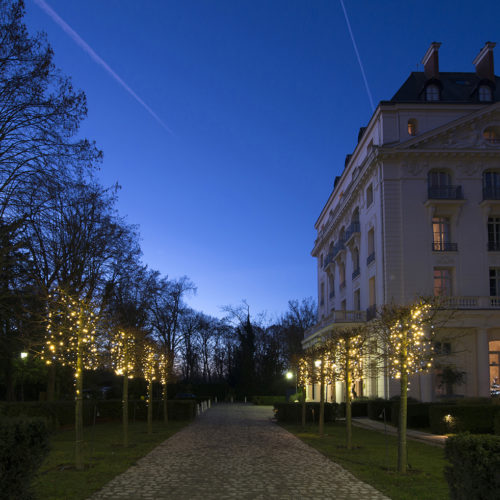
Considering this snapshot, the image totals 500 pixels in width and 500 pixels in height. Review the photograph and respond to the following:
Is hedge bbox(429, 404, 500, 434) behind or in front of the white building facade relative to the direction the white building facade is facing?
in front

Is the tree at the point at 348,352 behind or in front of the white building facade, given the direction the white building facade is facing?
in front
